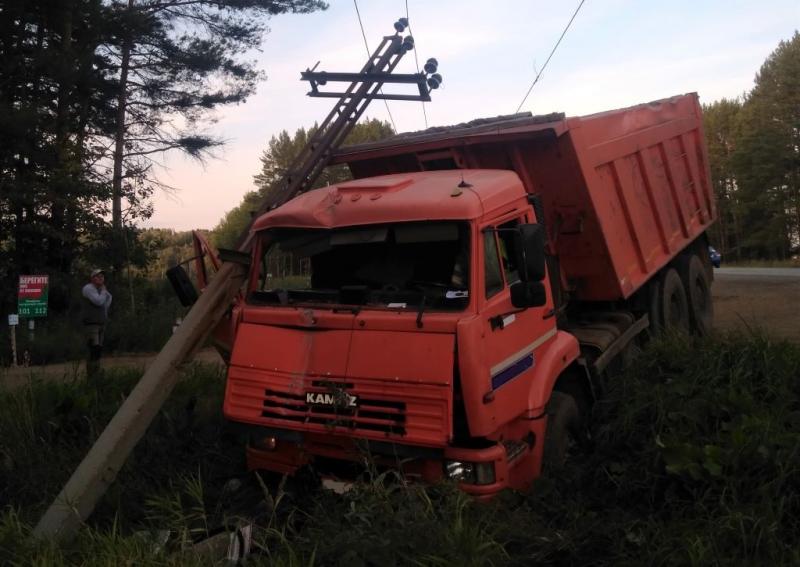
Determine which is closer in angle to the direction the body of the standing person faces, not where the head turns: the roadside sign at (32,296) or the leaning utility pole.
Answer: the leaning utility pole

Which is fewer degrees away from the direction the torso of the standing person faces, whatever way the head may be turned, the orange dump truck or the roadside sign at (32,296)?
the orange dump truck

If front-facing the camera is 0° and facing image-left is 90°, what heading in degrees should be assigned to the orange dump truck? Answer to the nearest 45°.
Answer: approximately 45°

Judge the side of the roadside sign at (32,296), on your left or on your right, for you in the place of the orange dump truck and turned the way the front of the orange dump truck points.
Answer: on your right

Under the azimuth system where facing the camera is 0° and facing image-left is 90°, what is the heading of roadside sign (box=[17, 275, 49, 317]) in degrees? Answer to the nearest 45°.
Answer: approximately 0°

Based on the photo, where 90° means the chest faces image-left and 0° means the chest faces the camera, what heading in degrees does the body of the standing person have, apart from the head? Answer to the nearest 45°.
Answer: approximately 315°

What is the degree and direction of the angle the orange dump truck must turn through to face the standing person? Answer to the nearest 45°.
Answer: approximately 90° to its right
